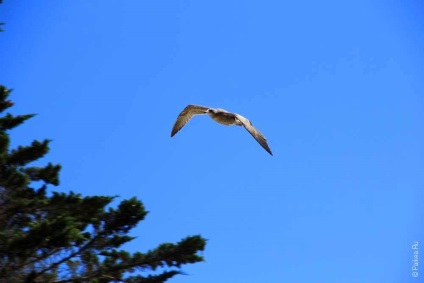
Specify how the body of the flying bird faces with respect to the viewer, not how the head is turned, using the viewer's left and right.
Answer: facing the viewer and to the left of the viewer

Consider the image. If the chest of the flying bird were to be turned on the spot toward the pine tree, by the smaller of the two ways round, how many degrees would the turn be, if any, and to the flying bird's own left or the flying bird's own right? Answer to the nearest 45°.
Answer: approximately 45° to the flying bird's own right
